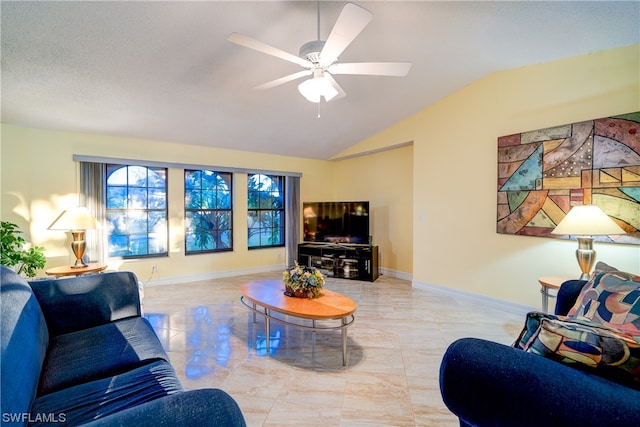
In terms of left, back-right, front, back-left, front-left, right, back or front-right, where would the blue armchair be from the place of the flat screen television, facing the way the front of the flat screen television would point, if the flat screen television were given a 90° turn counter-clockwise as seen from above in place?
right

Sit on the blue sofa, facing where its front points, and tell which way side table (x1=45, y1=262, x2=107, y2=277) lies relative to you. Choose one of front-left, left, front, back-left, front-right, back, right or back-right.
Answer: left

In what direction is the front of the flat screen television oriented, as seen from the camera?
facing the viewer

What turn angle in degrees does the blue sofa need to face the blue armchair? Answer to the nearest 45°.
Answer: approximately 45° to its right

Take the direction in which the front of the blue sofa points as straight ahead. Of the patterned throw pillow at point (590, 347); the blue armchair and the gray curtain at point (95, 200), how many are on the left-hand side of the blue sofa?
1

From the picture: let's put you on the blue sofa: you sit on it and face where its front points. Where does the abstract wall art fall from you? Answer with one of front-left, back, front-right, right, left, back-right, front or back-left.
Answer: front

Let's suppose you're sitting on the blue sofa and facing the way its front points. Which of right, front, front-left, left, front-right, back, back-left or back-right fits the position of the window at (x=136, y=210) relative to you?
left

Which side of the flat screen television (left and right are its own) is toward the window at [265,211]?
right

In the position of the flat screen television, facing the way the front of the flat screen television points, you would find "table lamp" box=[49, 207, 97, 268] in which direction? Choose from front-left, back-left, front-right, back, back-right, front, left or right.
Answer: front-right

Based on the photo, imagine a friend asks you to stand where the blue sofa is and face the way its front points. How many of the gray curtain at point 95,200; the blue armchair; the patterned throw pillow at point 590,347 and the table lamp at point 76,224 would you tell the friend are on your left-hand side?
2

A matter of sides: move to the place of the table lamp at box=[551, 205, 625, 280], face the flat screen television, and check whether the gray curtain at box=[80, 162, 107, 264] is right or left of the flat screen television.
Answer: left

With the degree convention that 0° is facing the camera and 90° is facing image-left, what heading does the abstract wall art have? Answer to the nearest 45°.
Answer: approximately 45°

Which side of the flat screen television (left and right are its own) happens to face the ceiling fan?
front

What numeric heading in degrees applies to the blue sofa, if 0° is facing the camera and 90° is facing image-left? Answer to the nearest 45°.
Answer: approximately 270°

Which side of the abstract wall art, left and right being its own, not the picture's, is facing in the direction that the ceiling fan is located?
front

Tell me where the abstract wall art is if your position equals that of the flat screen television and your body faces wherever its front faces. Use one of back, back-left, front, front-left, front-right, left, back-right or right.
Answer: front-left

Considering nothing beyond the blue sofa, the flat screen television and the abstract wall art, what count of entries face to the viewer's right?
1

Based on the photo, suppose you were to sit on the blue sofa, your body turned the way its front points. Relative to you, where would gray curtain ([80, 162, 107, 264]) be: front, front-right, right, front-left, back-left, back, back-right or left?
left
